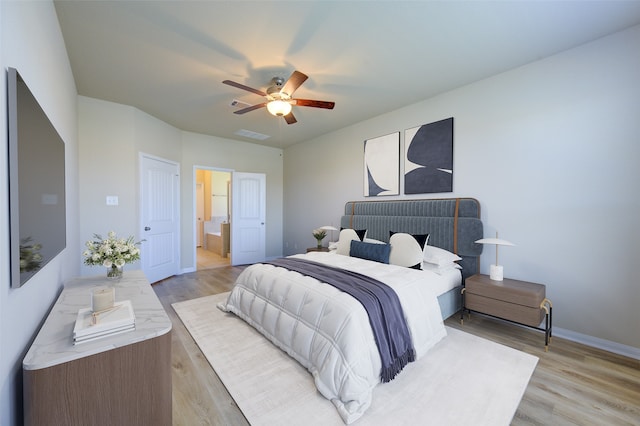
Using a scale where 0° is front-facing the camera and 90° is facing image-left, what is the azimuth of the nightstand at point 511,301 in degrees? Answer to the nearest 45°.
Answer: approximately 45°

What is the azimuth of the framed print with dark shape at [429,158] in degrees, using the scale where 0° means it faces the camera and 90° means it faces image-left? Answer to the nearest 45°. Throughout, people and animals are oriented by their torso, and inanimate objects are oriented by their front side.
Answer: approximately 45°

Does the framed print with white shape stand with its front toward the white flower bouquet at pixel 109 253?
yes

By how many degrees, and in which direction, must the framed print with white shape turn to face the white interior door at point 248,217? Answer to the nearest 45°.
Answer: approximately 45° to its right

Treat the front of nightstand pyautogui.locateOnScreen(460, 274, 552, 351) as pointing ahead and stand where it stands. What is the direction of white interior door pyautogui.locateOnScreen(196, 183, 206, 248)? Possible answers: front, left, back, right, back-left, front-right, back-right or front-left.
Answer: front-right

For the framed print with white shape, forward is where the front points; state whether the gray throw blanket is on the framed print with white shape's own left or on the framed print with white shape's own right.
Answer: on the framed print with white shape's own left

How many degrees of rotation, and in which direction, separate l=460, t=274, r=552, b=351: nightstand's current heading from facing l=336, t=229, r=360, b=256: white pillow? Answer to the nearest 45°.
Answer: approximately 45° to its right
